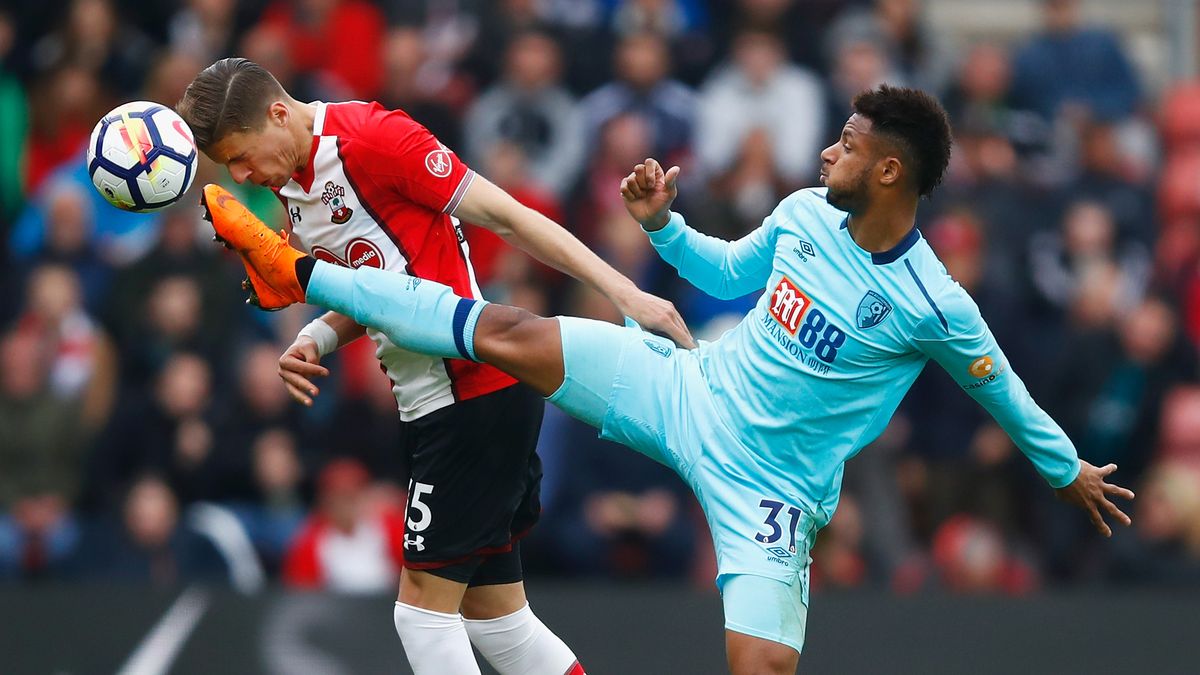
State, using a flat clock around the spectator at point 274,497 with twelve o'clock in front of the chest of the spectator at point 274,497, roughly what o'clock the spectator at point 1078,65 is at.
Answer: the spectator at point 1078,65 is roughly at 8 o'clock from the spectator at point 274,497.

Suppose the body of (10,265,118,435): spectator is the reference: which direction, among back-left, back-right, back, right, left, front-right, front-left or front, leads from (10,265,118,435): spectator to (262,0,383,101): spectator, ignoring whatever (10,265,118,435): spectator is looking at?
back-left

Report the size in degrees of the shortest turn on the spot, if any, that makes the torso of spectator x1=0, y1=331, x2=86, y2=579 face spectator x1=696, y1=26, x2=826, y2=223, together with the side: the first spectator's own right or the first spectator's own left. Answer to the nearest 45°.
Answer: approximately 90° to the first spectator's own left

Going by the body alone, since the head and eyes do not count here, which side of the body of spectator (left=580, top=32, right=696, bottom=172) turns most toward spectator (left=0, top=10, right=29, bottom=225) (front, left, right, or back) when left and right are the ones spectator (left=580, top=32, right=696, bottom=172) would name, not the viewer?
right

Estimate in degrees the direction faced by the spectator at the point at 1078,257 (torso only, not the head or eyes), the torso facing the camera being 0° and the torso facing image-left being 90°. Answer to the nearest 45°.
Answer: approximately 0°

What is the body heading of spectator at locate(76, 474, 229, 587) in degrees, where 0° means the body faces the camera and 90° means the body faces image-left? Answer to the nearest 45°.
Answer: approximately 0°
